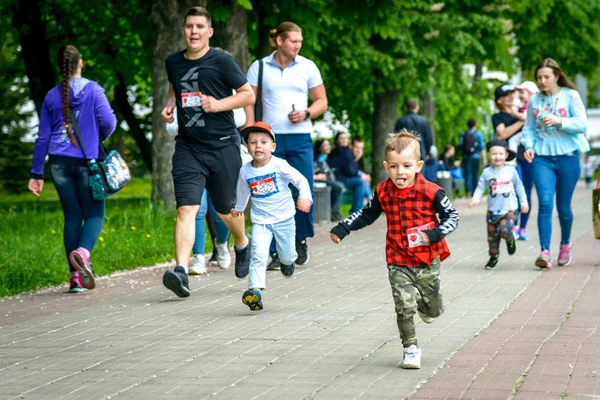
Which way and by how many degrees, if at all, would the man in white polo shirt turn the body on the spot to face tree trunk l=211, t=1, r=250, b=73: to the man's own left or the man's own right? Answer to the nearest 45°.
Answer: approximately 180°

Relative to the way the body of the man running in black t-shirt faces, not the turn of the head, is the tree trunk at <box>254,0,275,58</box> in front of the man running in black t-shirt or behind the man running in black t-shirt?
behind

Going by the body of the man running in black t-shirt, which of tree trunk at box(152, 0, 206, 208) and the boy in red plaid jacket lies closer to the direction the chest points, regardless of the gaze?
the boy in red plaid jacket

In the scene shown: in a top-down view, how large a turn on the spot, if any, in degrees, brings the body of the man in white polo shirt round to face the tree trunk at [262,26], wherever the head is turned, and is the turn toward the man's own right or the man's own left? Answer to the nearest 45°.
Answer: approximately 180°

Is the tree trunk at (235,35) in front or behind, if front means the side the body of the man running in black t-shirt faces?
behind

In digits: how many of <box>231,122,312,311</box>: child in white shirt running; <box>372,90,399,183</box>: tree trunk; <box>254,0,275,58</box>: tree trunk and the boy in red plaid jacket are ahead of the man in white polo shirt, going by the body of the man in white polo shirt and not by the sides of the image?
2

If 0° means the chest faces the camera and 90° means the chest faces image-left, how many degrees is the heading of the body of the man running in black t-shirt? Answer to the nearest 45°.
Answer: approximately 45°

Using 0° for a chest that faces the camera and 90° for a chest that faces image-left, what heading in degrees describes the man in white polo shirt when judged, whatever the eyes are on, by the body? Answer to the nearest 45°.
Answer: approximately 0°

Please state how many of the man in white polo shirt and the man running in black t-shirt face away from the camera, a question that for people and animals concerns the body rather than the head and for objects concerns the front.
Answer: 0

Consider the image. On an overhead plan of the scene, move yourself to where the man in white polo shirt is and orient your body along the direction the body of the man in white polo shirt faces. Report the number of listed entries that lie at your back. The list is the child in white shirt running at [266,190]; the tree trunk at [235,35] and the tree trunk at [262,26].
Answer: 2

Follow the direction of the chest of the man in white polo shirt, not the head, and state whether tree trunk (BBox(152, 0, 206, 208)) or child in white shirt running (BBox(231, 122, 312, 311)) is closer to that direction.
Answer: the child in white shirt running
